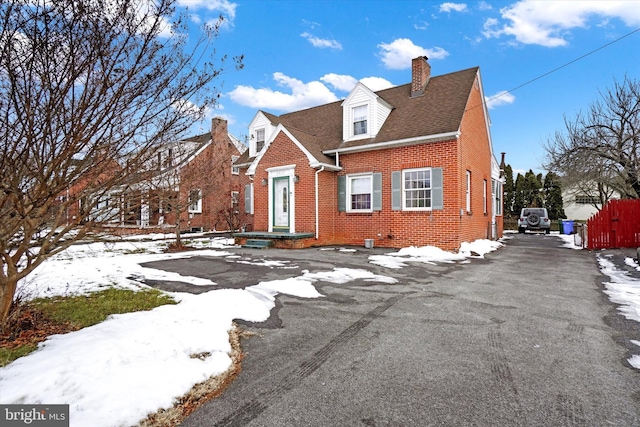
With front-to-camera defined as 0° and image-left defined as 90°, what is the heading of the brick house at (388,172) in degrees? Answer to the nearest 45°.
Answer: approximately 45°

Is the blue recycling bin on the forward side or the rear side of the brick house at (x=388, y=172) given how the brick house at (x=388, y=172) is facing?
on the rear side

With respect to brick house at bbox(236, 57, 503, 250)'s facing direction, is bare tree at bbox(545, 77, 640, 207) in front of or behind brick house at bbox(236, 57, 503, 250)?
behind

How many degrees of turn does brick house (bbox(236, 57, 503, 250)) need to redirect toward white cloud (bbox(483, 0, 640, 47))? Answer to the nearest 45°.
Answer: approximately 135° to its left

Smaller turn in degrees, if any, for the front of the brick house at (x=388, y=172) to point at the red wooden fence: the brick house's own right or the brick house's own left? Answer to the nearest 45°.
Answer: approximately 135° to the brick house's own left
